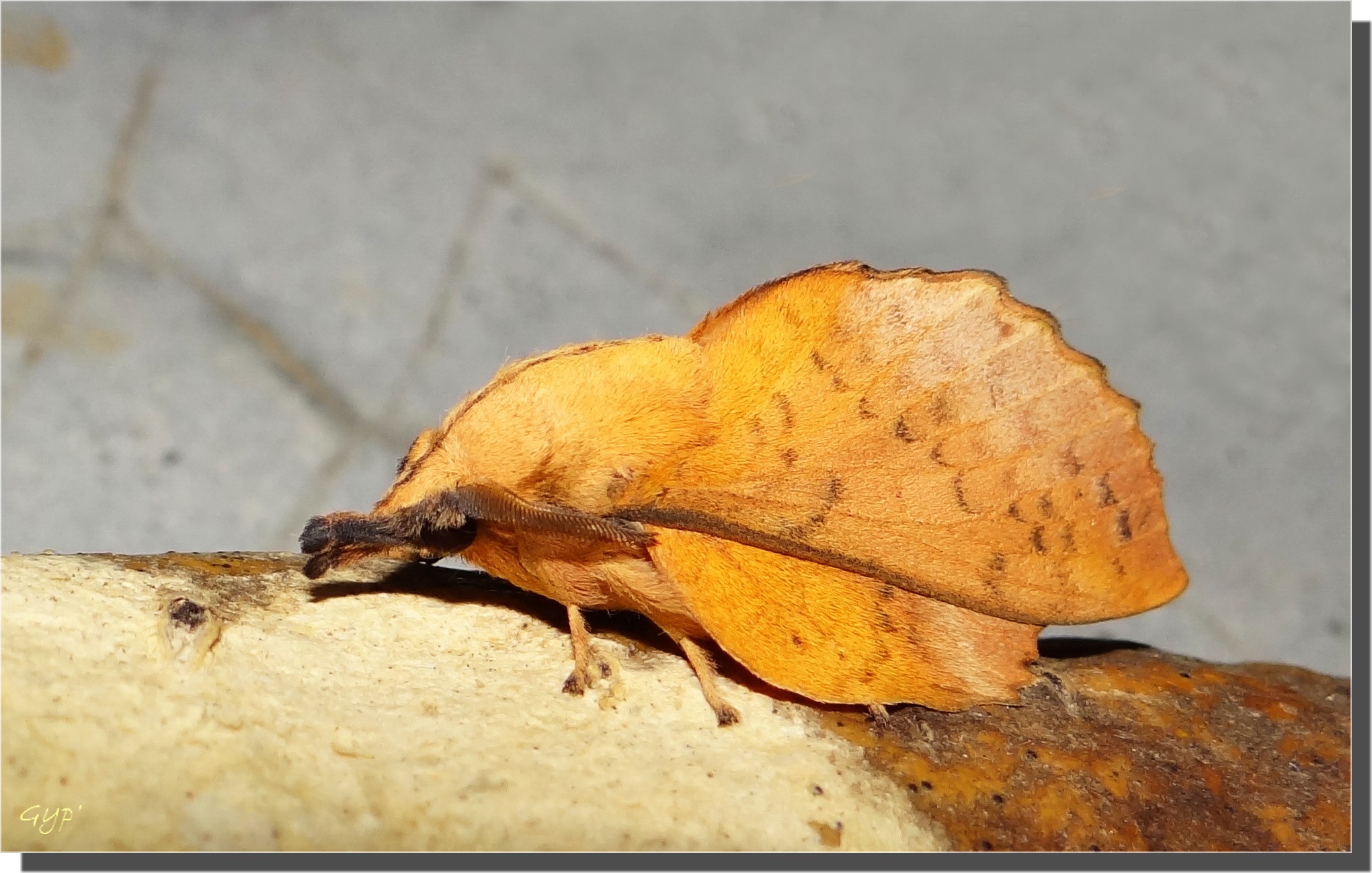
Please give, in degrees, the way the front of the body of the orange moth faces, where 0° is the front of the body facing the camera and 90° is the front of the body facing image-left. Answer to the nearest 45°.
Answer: approximately 90°
